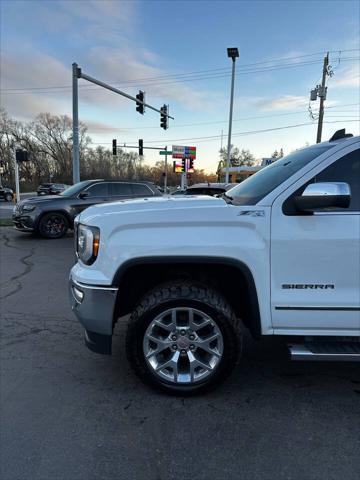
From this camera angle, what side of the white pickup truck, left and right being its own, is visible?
left

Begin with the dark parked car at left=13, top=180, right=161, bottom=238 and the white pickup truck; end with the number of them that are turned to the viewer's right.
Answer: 0

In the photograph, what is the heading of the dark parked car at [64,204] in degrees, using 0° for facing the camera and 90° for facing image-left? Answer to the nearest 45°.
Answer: approximately 45°

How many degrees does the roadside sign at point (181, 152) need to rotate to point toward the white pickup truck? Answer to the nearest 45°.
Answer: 0° — it already faces it

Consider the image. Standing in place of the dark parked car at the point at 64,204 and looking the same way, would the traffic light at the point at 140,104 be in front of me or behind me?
behind

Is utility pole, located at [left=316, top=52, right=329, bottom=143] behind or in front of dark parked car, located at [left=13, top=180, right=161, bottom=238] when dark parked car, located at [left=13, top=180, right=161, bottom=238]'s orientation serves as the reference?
behind

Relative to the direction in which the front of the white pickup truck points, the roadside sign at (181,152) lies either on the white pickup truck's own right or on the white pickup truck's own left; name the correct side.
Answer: on the white pickup truck's own right
